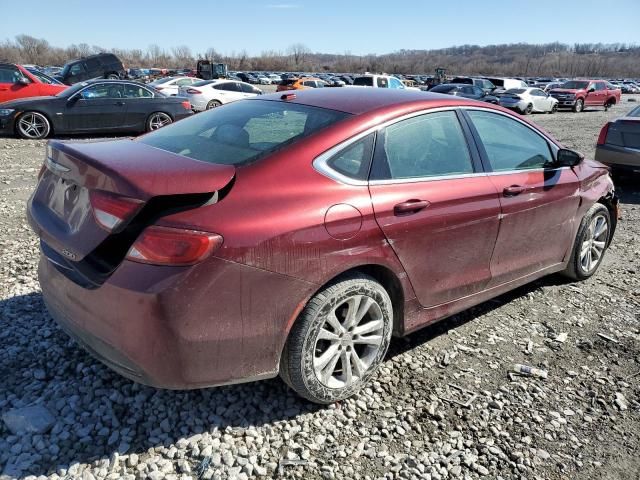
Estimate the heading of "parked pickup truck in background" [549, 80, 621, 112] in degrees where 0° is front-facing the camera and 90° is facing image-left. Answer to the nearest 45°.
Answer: approximately 45°

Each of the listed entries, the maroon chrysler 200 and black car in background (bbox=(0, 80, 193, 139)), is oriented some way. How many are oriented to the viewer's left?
1

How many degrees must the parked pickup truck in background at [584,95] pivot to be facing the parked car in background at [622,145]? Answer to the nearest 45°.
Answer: approximately 45° to its left

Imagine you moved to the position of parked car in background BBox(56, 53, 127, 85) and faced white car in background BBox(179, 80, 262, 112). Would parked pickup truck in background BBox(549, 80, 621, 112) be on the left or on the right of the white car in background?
left

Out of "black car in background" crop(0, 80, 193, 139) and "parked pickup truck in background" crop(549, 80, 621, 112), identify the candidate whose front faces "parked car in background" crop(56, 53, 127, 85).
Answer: "parked pickup truck in background" crop(549, 80, 621, 112)

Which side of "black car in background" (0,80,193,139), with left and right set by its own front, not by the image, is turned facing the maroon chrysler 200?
left

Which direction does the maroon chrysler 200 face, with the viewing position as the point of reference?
facing away from the viewer and to the right of the viewer

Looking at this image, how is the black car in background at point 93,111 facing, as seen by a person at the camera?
facing to the left of the viewer

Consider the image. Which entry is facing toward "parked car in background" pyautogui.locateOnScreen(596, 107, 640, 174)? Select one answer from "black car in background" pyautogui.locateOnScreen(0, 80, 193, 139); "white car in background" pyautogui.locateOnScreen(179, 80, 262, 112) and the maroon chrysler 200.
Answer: the maroon chrysler 200

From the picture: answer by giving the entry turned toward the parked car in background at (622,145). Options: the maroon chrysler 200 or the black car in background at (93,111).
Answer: the maroon chrysler 200
